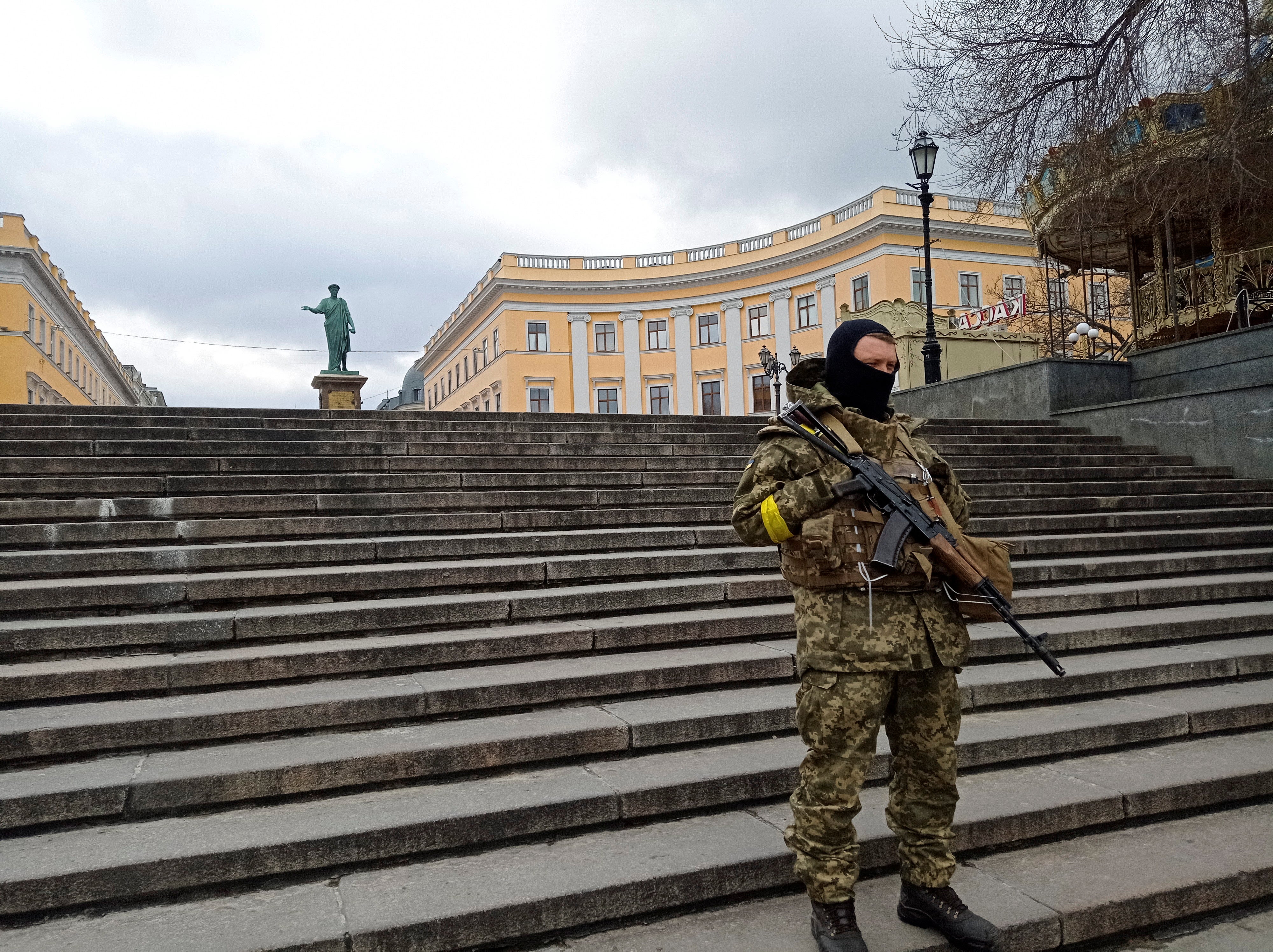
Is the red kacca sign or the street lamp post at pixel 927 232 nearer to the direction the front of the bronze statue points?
the street lamp post

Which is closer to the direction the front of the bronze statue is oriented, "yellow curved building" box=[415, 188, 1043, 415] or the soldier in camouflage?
the soldier in camouflage

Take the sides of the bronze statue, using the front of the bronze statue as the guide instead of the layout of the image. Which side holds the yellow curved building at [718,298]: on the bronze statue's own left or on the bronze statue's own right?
on the bronze statue's own left

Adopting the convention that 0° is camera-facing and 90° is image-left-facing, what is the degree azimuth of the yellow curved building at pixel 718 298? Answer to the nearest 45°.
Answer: approximately 45°

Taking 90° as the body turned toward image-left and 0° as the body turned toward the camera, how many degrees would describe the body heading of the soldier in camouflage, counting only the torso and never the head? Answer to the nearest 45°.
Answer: approximately 315°

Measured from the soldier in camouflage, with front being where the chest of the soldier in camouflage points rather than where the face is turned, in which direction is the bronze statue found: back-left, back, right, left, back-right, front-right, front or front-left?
back

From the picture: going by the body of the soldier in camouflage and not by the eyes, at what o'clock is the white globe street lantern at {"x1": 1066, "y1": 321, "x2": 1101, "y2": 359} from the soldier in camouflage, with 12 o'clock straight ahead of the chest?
The white globe street lantern is roughly at 8 o'clock from the soldier in camouflage.

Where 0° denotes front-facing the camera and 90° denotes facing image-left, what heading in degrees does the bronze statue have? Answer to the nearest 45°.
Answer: approximately 0°

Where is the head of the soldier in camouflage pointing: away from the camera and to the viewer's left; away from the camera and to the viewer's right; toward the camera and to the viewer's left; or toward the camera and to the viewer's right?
toward the camera and to the viewer's right
